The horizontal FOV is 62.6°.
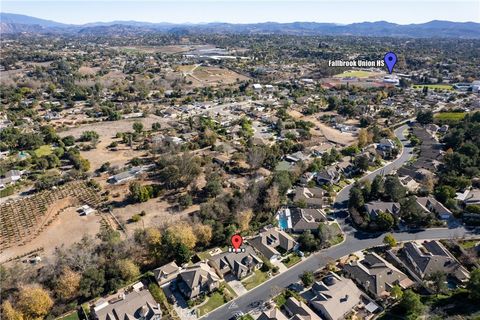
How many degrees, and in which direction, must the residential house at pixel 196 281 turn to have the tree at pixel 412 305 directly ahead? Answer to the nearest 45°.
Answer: approximately 45° to its left

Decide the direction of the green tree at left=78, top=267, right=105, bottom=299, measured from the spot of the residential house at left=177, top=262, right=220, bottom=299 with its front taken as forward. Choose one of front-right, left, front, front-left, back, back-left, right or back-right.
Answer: back-right

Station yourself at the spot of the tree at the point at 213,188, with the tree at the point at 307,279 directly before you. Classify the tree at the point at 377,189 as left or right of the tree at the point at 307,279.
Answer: left

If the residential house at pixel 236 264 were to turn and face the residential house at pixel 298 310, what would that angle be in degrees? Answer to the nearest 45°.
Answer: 0° — it already faces it

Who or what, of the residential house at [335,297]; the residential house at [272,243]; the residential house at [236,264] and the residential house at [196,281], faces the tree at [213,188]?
the residential house at [335,297]

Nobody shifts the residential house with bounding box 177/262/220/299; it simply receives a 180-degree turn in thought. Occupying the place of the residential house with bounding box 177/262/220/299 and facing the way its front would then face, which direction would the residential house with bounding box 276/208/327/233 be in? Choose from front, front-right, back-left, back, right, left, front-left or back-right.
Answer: right

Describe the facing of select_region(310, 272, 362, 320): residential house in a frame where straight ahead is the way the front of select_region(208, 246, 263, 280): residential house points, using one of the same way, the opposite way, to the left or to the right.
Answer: the opposite way

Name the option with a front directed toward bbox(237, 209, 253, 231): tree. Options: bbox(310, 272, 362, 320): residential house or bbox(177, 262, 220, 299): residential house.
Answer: bbox(310, 272, 362, 320): residential house

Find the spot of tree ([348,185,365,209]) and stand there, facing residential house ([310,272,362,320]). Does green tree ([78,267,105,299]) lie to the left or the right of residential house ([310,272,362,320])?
right

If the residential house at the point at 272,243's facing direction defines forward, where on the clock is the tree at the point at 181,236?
The tree is roughly at 4 o'clock from the residential house.

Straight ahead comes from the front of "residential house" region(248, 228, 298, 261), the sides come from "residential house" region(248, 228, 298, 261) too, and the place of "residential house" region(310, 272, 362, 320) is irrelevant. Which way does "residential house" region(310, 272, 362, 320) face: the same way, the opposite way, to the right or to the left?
the opposite way

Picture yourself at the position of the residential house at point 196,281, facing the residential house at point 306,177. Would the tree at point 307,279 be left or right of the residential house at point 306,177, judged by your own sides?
right
